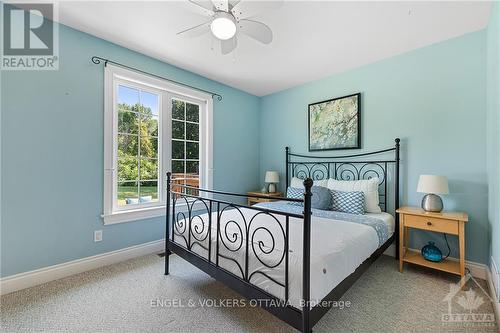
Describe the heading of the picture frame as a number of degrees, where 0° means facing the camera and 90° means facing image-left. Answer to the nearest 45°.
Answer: approximately 45°

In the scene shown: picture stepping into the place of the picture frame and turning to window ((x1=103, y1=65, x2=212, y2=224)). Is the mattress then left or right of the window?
left

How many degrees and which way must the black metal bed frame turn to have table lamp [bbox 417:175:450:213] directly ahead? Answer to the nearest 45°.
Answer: approximately 180°

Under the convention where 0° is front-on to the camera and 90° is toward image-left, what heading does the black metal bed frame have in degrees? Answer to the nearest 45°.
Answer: approximately 45°

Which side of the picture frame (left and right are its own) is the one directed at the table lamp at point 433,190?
left
